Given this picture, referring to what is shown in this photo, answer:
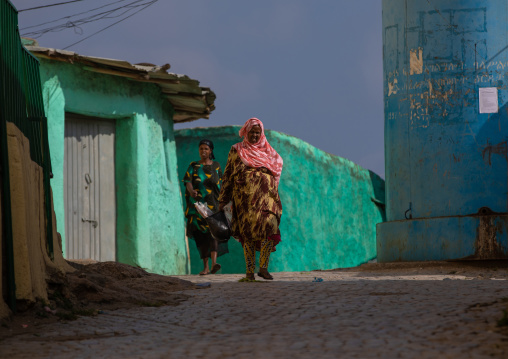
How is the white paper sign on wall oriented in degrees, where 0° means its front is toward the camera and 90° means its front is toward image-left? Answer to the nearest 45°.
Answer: approximately 0°

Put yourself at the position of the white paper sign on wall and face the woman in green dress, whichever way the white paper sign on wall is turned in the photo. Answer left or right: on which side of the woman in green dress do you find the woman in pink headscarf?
left

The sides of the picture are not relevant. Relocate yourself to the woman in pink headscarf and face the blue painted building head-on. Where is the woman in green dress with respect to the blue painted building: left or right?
left

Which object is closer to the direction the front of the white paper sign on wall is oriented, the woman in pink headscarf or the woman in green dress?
the woman in pink headscarf

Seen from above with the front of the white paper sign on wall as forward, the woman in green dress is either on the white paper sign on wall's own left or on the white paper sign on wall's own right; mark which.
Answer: on the white paper sign on wall's own right

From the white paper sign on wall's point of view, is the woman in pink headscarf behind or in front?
in front
